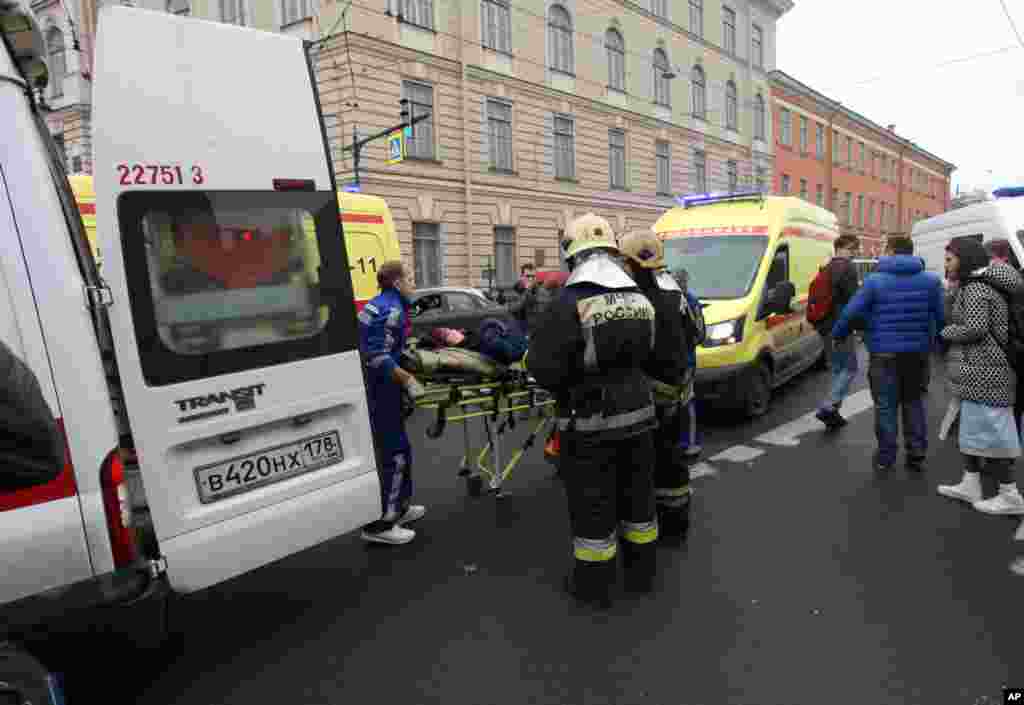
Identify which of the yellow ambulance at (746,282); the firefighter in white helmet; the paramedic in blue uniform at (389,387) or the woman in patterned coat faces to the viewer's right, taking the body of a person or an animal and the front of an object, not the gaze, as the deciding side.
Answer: the paramedic in blue uniform

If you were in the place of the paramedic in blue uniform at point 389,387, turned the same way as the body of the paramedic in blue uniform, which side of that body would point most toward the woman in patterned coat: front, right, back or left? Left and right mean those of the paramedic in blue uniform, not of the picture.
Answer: front

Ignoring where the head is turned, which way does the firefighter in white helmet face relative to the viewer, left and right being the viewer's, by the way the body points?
facing away from the viewer and to the left of the viewer

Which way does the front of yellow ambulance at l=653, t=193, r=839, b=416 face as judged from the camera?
facing the viewer and to the left of the viewer

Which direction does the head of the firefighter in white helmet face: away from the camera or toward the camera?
away from the camera

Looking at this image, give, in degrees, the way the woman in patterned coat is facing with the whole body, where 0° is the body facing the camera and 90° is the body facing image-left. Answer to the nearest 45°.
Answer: approximately 90°

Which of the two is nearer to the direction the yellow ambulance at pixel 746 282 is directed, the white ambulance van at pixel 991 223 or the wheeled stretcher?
the wheeled stretcher

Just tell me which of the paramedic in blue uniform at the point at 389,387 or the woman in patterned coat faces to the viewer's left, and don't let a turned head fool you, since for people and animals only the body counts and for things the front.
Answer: the woman in patterned coat

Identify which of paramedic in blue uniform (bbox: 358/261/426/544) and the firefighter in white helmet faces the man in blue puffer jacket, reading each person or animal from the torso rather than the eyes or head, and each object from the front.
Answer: the paramedic in blue uniform

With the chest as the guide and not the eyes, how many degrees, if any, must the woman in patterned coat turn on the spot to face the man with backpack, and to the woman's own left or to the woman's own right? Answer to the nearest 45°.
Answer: approximately 45° to the woman's own right

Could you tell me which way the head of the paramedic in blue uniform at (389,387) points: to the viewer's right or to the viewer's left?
to the viewer's right

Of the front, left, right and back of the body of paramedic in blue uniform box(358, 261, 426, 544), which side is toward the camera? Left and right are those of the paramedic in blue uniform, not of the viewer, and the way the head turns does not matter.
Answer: right

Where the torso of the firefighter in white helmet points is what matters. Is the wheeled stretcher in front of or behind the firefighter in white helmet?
in front

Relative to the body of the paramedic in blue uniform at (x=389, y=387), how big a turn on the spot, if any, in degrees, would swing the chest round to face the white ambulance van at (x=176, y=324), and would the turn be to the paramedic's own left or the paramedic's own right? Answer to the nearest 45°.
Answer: approximately 135° to the paramedic's own right
